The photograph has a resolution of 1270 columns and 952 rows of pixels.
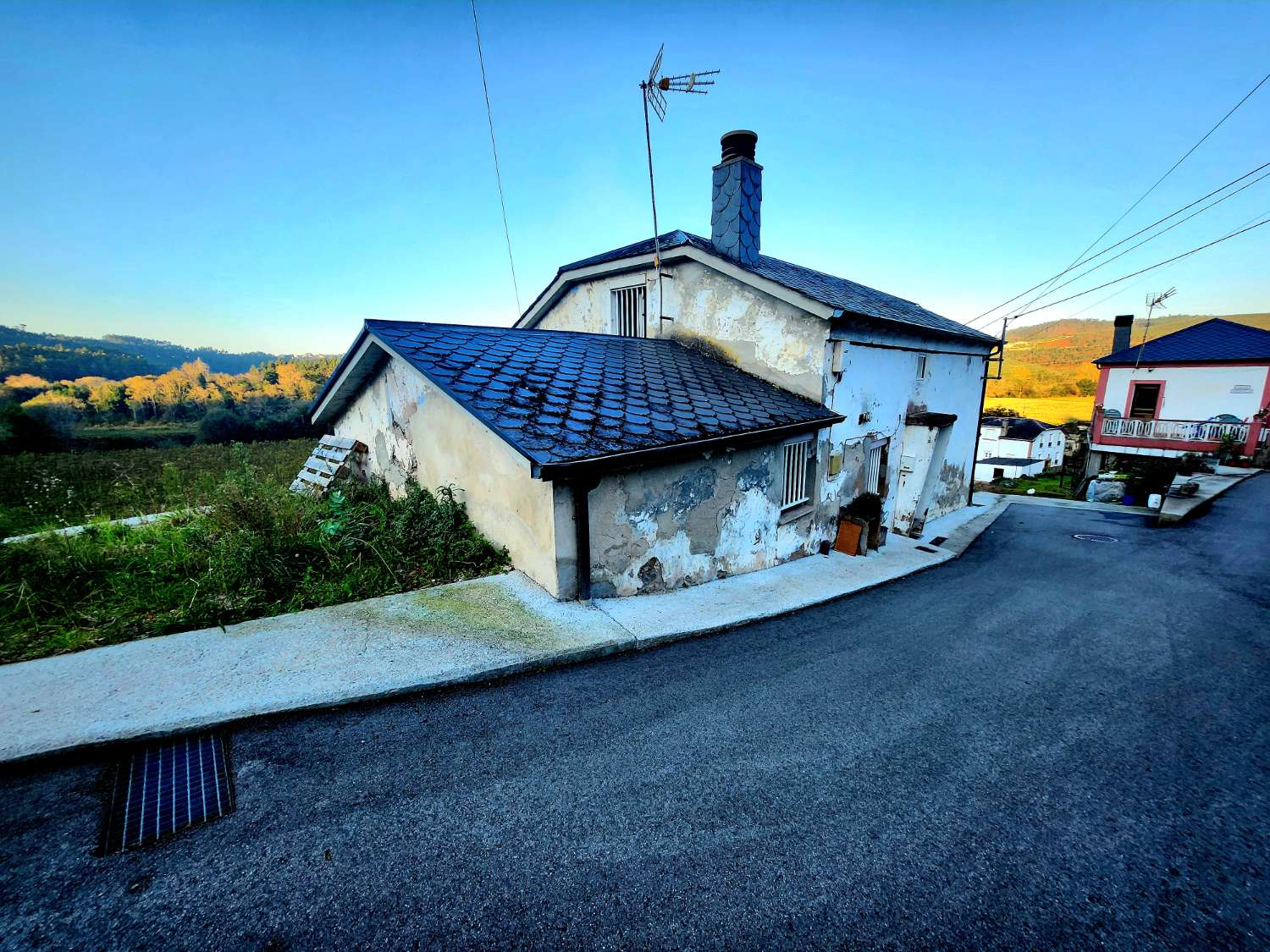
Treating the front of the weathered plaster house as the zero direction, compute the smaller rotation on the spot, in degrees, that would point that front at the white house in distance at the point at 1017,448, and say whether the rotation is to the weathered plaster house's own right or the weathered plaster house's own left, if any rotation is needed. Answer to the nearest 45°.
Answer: approximately 90° to the weathered plaster house's own left

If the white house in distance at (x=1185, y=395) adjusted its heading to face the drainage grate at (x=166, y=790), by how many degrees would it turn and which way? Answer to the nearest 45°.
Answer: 0° — it already faces it

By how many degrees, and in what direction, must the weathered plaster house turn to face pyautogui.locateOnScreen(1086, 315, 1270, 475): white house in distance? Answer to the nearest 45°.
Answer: approximately 90° to its left

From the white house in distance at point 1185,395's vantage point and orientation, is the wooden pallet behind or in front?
in front

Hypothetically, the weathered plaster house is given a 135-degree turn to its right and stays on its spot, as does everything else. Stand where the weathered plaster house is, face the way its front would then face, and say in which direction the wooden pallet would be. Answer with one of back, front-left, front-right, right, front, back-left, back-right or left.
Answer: front

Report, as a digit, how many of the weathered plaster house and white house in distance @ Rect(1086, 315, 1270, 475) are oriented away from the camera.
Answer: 0

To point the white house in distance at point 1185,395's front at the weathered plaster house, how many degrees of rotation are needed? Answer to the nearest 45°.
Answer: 0° — it already faces it

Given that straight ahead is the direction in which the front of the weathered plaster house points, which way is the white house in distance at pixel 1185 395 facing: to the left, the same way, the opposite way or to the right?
to the right

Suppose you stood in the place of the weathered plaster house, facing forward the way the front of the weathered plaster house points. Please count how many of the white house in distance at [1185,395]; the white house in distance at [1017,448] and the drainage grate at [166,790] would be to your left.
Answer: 2

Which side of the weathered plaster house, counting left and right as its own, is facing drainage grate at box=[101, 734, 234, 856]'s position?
right

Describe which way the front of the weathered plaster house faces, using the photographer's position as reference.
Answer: facing the viewer and to the right of the viewer
